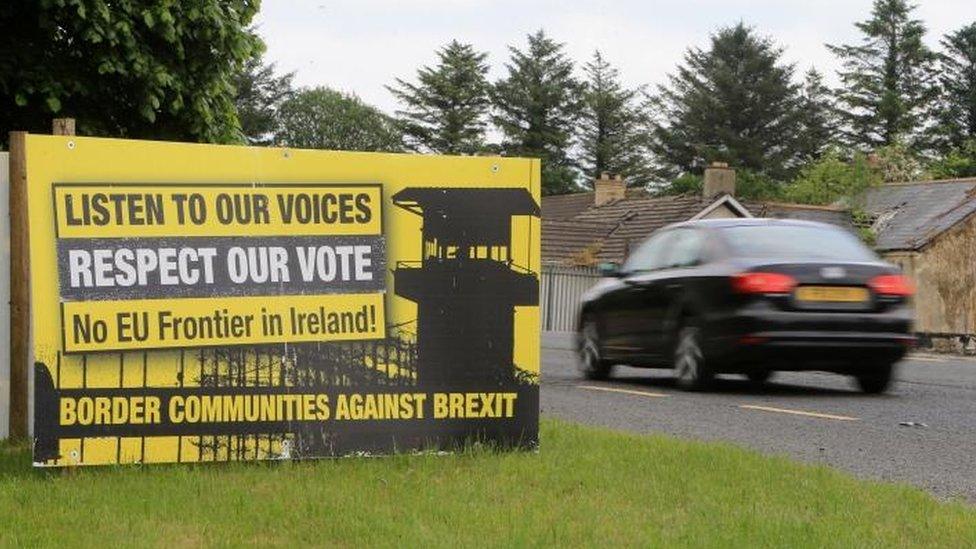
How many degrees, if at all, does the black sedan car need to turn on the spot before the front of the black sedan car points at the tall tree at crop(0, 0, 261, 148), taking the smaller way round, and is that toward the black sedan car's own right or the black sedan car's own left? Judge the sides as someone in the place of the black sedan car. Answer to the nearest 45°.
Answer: approximately 45° to the black sedan car's own left

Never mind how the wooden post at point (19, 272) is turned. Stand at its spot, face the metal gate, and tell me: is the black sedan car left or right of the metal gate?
right

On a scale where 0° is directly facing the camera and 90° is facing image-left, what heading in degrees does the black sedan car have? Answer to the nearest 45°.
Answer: approximately 135°

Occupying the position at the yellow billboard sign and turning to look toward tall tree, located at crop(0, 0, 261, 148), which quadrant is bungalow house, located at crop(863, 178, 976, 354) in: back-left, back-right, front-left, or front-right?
front-right

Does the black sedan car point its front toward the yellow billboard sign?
no

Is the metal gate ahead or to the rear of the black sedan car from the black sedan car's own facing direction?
ahead

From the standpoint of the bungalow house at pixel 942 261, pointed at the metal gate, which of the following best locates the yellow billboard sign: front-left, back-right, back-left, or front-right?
front-left

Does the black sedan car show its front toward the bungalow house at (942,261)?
no

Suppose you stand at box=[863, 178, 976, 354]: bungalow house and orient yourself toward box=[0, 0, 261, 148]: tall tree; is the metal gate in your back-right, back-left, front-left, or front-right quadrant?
front-right

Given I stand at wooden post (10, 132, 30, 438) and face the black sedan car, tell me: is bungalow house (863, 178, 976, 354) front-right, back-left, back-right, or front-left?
front-left

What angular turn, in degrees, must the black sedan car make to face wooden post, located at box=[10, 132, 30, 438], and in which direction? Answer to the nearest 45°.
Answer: approximately 90° to its left

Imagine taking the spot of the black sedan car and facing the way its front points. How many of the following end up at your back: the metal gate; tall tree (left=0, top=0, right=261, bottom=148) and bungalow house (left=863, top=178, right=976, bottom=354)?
0
